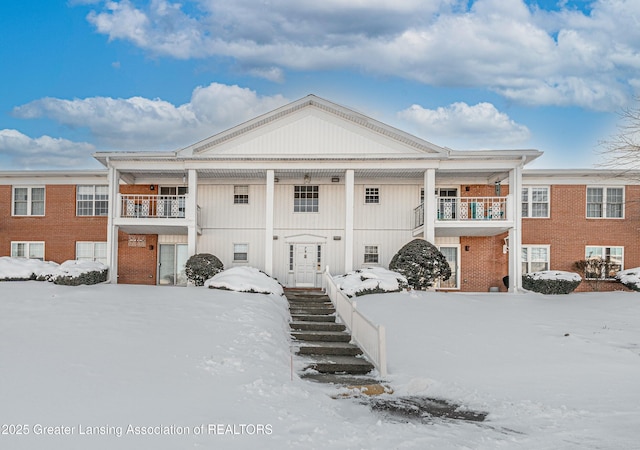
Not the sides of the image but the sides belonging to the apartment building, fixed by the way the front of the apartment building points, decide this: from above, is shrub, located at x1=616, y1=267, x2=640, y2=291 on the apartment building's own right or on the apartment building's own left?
on the apartment building's own left

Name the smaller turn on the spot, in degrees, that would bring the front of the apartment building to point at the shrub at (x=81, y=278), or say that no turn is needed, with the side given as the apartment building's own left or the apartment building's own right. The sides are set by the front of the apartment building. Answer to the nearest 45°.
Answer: approximately 45° to the apartment building's own right

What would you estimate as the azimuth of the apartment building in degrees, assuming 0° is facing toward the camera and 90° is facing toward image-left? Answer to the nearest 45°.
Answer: approximately 0°

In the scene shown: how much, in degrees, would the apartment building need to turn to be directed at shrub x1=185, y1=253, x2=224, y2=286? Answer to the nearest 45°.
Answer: approximately 45° to its right
